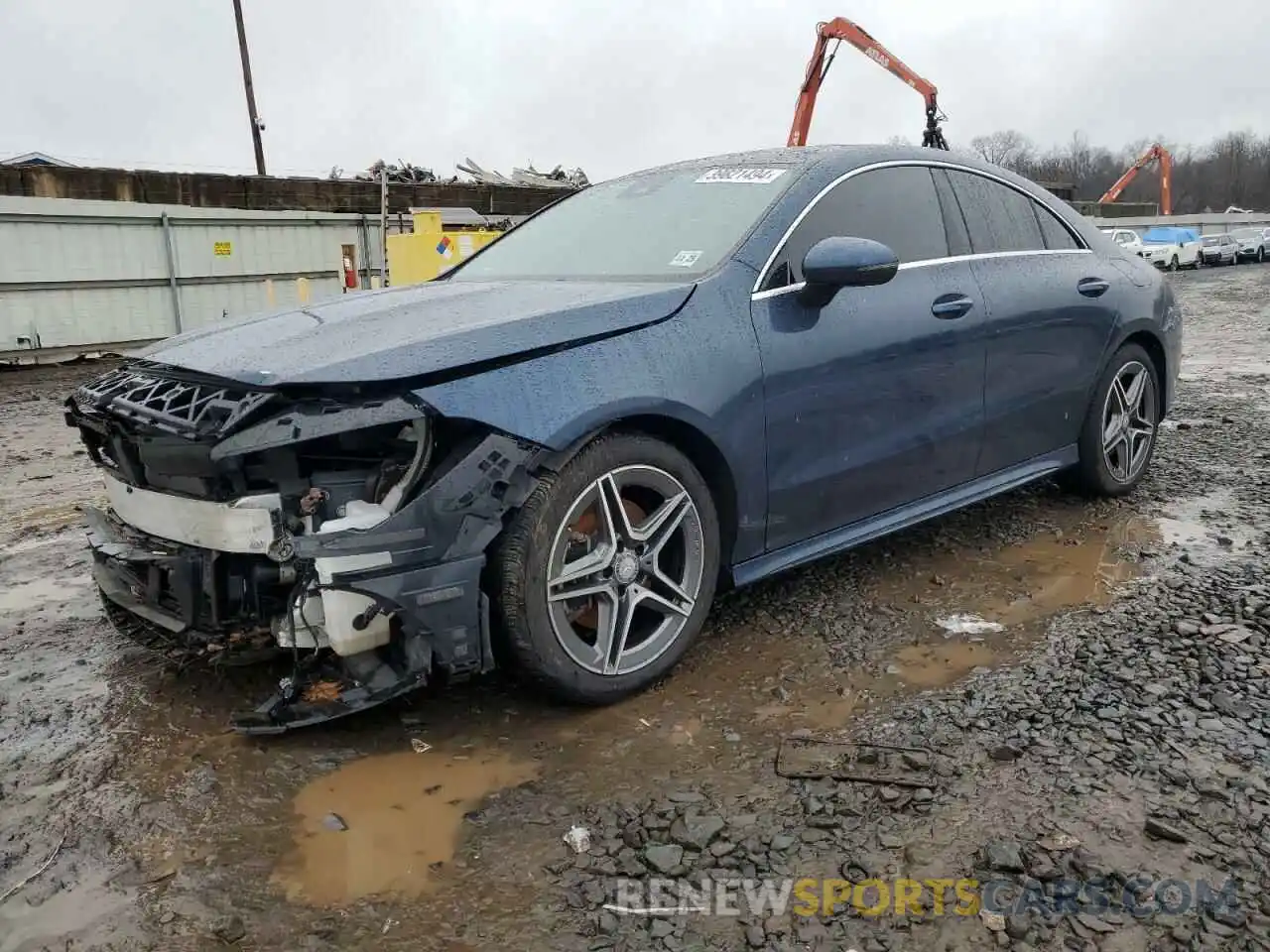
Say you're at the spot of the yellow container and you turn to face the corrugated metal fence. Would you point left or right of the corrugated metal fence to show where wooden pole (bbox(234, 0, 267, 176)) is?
right

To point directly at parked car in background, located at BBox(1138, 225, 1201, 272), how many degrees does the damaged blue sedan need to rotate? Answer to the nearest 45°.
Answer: approximately 180°

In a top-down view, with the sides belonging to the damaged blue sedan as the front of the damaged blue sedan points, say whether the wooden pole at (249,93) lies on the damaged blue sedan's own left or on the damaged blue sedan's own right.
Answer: on the damaged blue sedan's own right

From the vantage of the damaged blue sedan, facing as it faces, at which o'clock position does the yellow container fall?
The yellow container is roughly at 4 o'clock from the damaged blue sedan.

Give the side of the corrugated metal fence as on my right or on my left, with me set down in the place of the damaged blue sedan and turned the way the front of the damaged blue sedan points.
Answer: on my right

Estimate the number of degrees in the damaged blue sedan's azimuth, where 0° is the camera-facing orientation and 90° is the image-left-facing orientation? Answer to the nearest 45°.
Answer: approximately 45°

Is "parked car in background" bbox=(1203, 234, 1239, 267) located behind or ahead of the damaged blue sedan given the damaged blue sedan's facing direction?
behind

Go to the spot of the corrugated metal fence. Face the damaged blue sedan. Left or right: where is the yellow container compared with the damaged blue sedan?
left

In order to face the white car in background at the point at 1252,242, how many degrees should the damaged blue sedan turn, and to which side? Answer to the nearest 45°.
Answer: approximately 180°
